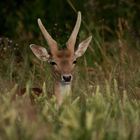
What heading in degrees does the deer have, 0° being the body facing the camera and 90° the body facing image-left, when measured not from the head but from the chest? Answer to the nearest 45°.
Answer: approximately 0°
